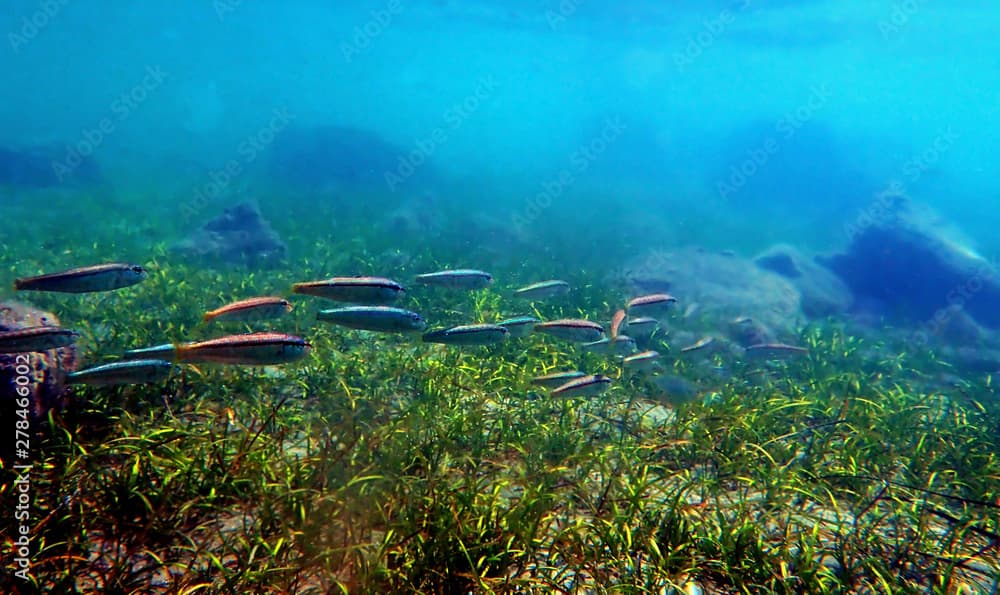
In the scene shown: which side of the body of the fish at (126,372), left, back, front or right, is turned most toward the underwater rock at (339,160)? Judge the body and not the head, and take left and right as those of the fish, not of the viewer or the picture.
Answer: left

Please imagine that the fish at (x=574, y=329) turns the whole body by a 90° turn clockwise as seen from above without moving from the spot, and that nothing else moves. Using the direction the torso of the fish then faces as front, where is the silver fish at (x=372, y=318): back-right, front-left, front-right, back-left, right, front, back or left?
front-right

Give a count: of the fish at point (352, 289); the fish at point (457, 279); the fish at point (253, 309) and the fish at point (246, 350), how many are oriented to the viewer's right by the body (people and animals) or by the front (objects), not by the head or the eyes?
4

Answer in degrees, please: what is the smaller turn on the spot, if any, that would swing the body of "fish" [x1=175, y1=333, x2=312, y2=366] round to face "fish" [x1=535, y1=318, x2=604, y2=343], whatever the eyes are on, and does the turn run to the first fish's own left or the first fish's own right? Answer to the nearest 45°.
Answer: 0° — it already faces it

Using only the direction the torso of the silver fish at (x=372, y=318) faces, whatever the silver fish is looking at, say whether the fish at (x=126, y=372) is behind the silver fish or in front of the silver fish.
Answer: behind

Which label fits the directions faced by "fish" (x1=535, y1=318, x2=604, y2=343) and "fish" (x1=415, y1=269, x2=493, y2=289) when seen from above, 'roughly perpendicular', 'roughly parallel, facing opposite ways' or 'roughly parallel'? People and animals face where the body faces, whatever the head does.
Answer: roughly parallel

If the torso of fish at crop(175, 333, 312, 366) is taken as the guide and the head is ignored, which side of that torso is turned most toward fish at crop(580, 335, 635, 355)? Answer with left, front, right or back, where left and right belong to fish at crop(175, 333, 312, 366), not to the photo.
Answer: front

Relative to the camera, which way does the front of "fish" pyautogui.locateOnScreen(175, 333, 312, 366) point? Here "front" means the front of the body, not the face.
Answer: to the viewer's right

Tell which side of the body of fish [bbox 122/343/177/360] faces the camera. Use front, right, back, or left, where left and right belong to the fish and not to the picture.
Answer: right

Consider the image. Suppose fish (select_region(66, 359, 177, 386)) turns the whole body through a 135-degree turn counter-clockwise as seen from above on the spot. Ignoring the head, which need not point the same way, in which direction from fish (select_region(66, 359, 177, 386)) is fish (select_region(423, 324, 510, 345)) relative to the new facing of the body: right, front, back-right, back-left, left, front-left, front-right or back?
back-right

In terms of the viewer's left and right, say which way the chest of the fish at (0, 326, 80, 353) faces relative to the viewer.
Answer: facing to the right of the viewer

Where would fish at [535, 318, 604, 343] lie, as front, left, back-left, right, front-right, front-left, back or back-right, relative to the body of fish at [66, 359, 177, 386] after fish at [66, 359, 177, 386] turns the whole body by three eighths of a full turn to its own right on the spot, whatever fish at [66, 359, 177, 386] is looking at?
back-left

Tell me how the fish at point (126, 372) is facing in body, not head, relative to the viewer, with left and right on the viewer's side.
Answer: facing to the right of the viewer

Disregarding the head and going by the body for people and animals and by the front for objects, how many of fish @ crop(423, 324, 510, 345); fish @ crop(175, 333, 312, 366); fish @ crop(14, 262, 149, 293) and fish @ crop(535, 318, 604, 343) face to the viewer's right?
4

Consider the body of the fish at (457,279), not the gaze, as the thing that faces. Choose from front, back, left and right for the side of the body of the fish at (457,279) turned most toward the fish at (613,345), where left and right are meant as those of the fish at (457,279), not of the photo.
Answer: front

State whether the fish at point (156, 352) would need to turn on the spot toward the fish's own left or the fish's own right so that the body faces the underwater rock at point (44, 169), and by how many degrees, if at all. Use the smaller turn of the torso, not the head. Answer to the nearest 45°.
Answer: approximately 90° to the fish's own left

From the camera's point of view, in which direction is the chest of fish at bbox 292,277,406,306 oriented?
to the viewer's right

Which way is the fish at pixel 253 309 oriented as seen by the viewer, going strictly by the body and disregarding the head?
to the viewer's right
